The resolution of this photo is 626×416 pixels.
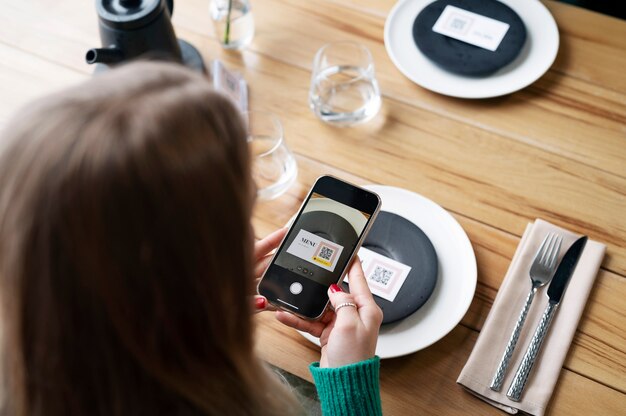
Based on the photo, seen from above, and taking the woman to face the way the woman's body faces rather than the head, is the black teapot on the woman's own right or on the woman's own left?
on the woman's own left

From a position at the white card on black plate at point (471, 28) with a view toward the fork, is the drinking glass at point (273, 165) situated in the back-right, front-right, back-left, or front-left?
front-right

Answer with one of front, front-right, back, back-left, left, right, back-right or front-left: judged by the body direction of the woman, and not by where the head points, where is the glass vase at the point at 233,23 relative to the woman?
front-left

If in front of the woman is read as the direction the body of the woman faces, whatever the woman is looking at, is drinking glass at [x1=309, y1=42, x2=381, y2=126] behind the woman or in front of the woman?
in front

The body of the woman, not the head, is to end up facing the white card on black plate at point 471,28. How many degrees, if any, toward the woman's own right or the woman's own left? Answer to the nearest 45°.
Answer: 0° — they already face it

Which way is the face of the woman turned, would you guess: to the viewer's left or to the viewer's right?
to the viewer's right

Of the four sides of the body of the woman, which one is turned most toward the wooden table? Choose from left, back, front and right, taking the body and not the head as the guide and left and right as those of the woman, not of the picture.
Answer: front

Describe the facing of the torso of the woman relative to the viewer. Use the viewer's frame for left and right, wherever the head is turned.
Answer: facing away from the viewer and to the right of the viewer
